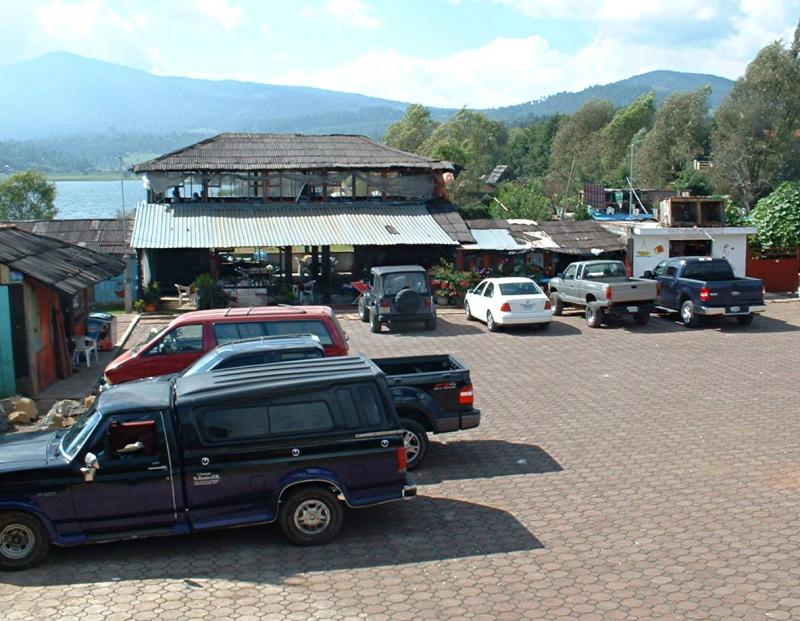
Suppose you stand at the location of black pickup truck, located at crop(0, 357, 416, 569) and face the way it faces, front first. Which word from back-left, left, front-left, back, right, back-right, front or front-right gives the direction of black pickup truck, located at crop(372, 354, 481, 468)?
back-right

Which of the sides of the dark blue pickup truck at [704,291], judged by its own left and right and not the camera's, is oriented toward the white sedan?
left

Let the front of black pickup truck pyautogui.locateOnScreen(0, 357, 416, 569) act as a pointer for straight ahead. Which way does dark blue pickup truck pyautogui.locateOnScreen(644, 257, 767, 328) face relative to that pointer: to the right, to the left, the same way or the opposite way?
to the right

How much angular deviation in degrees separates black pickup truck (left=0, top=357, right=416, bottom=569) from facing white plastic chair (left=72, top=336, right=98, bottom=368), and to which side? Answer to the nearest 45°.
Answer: approximately 90° to its right

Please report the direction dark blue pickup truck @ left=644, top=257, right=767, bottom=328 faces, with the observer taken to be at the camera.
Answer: facing away from the viewer and to the left of the viewer

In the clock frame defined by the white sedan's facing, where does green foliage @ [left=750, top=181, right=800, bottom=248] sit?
The green foliage is roughly at 3 o'clock from the white sedan.

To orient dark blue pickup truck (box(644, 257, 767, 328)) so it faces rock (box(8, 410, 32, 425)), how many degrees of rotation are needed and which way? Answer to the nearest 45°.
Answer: approximately 90° to its left

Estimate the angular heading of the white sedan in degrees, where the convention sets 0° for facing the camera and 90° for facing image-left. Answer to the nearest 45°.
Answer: approximately 135°

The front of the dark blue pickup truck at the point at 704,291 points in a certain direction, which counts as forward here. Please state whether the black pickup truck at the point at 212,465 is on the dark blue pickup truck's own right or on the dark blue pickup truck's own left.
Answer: on the dark blue pickup truck's own left

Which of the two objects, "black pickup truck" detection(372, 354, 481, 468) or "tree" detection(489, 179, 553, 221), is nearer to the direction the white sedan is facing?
the tree

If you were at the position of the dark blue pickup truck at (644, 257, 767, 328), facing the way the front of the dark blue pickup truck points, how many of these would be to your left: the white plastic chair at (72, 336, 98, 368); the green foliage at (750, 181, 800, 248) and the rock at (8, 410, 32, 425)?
2

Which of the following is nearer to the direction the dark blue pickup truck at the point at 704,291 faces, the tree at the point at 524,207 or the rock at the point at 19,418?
the tree

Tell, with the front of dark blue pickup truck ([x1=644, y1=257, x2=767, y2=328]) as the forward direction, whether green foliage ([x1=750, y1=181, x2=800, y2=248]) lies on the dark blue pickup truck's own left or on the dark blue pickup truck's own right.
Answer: on the dark blue pickup truck's own right

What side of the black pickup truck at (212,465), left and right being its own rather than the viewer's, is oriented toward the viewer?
left
